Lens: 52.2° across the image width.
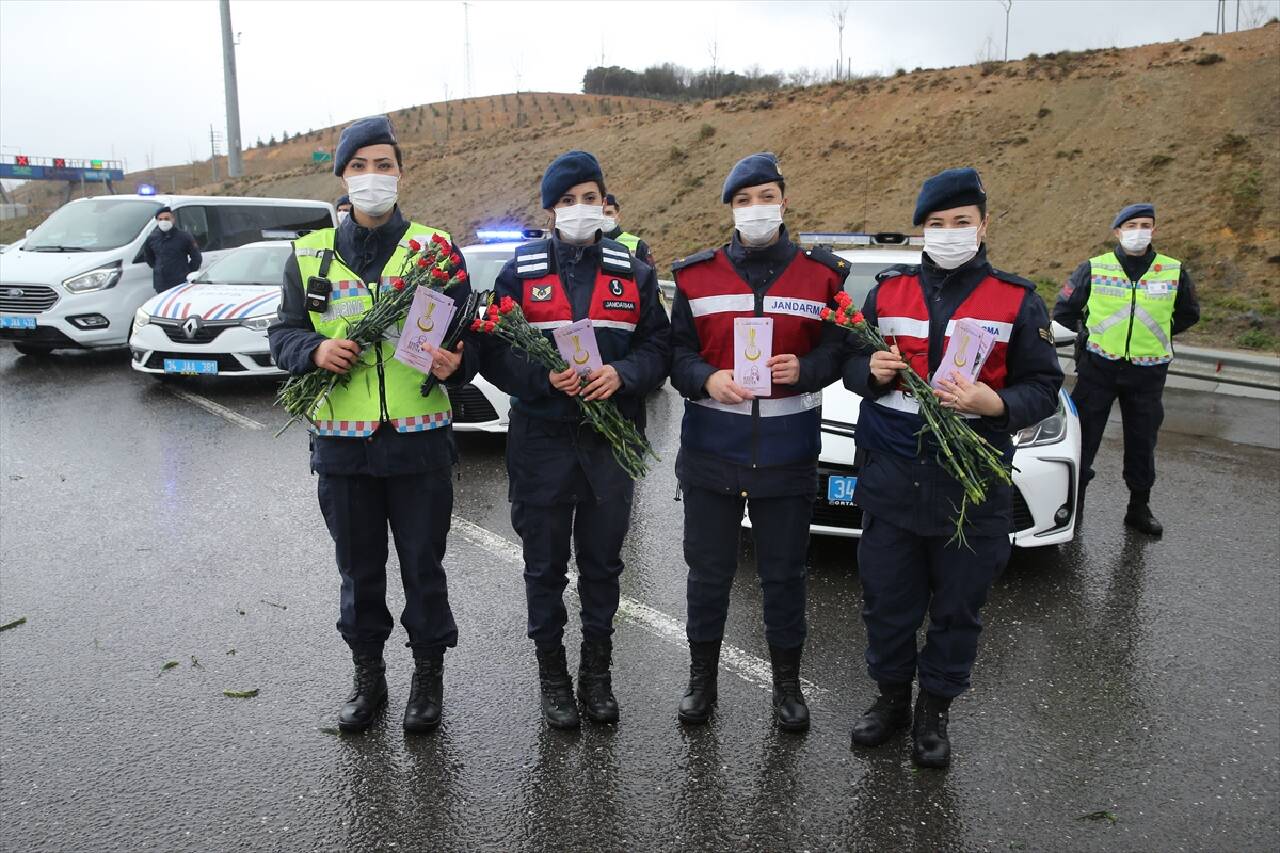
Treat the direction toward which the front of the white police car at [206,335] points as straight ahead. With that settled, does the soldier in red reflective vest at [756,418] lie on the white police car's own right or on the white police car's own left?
on the white police car's own left

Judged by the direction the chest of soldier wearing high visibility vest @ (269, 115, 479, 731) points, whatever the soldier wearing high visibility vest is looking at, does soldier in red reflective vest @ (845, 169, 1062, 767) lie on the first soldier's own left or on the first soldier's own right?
on the first soldier's own left

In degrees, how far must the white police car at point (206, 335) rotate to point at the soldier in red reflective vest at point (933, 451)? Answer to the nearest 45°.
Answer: approximately 45° to its left

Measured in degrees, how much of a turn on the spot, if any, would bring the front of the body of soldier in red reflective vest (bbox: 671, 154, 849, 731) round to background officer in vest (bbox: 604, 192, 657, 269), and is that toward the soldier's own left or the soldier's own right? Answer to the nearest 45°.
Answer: approximately 180°

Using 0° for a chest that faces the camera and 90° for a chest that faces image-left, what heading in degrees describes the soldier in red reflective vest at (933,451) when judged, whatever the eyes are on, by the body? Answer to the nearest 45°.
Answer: approximately 0°

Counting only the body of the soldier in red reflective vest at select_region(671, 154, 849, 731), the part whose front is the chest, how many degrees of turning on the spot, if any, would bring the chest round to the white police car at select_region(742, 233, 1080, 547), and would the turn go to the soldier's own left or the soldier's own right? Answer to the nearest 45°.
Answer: approximately 135° to the soldier's own left

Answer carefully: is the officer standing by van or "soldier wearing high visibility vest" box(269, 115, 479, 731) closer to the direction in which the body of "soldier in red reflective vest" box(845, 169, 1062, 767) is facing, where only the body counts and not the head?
the soldier wearing high visibility vest
